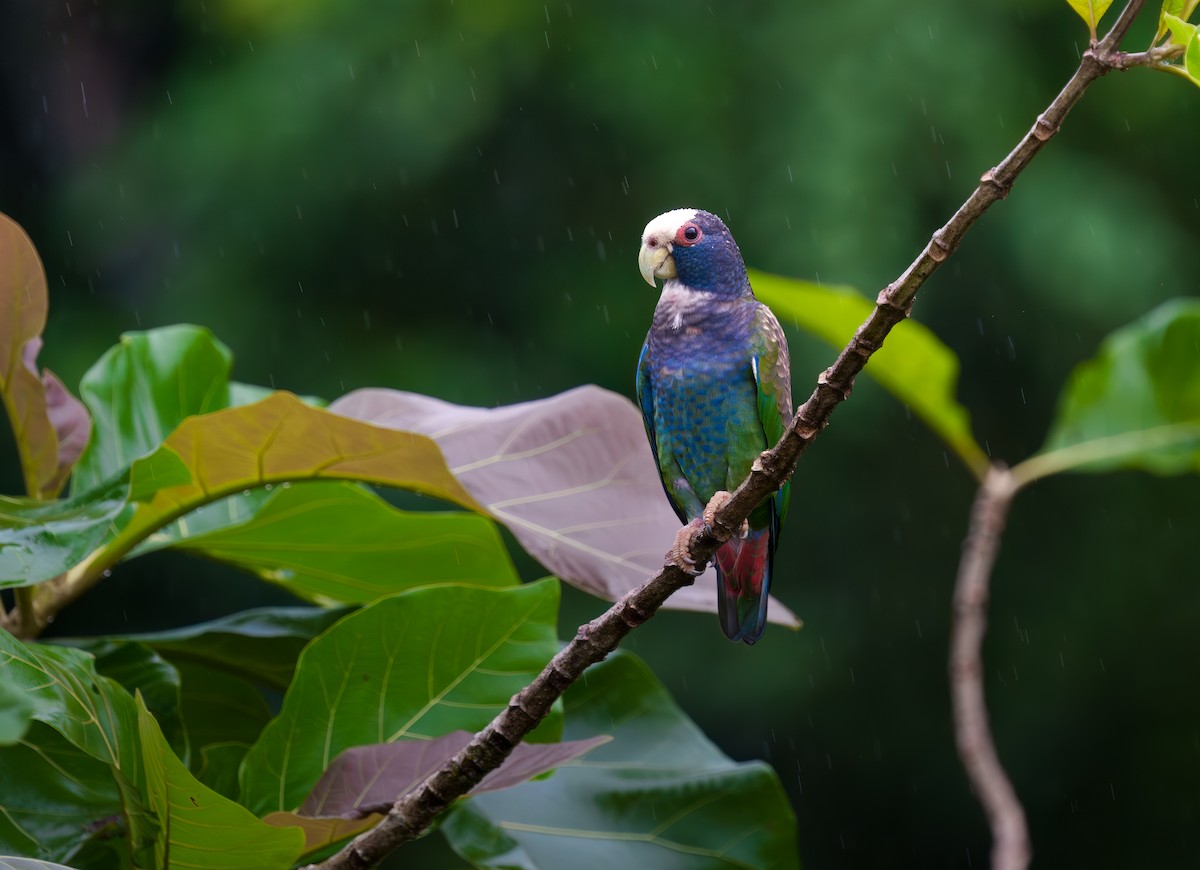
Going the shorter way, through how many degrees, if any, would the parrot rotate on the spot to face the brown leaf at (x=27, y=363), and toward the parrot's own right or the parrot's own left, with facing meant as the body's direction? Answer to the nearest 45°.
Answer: approximately 45° to the parrot's own right

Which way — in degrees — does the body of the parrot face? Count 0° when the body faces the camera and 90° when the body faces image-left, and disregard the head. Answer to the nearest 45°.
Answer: approximately 45°
